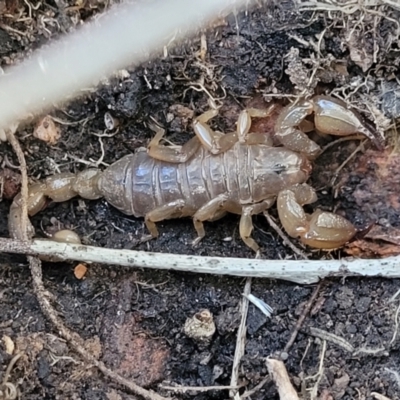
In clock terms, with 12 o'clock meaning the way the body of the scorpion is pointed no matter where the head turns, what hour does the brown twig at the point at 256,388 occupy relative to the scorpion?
The brown twig is roughly at 3 o'clock from the scorpion.

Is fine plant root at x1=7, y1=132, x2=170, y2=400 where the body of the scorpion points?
no

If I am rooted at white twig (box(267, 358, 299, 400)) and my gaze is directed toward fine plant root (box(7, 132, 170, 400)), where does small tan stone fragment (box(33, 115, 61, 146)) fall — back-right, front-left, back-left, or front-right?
front-right

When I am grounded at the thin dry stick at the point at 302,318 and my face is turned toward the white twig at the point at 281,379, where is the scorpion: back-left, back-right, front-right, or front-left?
back-right

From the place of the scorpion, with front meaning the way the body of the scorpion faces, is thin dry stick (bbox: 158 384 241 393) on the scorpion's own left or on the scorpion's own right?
on the scorpion's own right

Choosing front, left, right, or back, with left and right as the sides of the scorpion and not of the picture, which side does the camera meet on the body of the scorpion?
right

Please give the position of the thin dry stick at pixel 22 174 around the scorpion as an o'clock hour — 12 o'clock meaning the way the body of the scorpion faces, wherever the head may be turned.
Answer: The thin dry stick is roughly at 6 o'clock from the scorpion.
